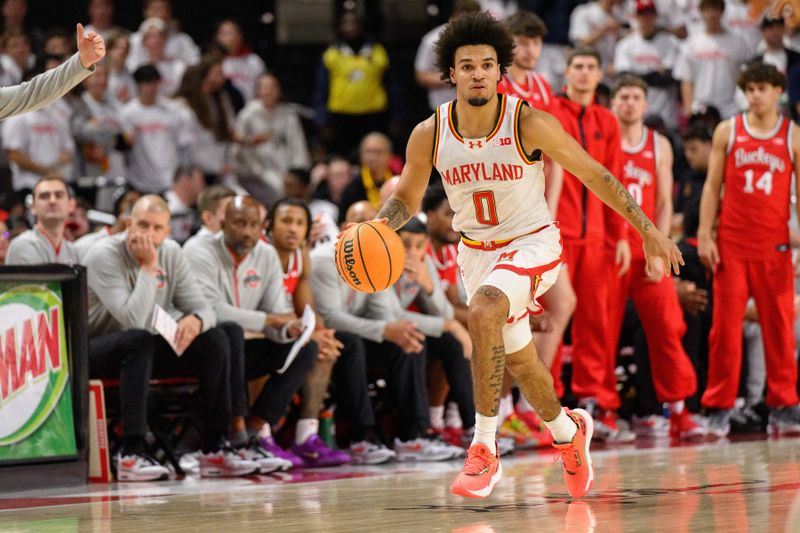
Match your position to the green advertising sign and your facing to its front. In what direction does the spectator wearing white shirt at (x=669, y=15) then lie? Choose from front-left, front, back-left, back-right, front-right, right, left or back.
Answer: back-left

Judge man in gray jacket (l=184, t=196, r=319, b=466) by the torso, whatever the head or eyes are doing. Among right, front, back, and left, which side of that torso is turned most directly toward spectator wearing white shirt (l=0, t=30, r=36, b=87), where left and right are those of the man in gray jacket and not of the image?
back

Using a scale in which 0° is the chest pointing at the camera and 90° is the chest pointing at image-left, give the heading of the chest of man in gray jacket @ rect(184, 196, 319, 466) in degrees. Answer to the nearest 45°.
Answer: approximately 315°

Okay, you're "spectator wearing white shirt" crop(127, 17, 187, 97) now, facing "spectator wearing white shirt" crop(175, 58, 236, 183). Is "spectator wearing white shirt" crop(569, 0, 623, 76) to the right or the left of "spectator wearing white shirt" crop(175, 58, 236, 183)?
left

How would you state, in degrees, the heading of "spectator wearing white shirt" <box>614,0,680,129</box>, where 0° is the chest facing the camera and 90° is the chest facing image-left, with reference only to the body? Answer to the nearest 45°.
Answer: approximately 0°

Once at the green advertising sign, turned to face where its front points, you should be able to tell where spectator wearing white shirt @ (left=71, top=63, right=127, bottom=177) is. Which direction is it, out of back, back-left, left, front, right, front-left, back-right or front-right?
back

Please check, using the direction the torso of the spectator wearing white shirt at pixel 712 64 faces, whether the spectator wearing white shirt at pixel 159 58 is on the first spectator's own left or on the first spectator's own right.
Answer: on the first spectator's own right

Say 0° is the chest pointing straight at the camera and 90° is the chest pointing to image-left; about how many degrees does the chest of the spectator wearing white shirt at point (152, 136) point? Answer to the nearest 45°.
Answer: approximately 0°

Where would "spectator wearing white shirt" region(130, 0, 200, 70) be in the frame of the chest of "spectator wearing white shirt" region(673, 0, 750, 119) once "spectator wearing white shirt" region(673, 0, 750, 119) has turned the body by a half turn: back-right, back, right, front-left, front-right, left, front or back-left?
left

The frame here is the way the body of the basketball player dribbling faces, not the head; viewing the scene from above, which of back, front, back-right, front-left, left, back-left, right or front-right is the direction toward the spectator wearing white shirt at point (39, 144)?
back-right

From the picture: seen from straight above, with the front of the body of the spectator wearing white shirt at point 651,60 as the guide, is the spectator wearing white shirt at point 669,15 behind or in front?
behind

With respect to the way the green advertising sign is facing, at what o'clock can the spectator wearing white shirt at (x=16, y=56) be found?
The spectator wearing white shirt is roughly at 6 o'clock from the green advertising sign.
